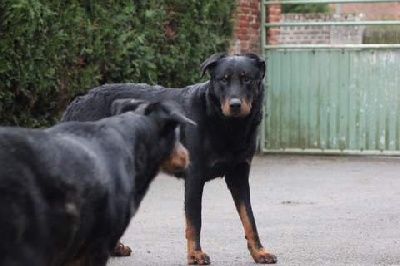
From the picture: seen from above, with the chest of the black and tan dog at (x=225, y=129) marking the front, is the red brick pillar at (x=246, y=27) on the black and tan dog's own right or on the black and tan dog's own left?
on the black and tan dog's own left

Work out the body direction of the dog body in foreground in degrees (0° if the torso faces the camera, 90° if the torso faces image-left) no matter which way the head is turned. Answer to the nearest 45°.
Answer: approximately 225°

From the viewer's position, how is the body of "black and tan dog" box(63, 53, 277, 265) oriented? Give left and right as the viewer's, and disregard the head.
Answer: facing the viewer and to the right of the viewer

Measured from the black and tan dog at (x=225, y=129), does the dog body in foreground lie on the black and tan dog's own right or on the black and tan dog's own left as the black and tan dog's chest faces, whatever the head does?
on the black and tan dog's own right

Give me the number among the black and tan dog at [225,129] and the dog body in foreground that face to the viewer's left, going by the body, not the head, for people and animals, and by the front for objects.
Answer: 0

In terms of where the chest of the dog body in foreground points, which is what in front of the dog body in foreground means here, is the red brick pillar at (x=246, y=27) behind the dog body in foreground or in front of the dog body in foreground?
in front

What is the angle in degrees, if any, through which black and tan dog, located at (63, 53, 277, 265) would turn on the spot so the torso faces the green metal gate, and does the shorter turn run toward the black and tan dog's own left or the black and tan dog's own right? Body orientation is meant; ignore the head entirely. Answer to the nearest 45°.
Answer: approximately 135° to the black and tan dog's own left

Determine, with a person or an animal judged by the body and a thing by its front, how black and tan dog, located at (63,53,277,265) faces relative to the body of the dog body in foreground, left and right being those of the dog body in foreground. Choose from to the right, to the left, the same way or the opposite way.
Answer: to the right

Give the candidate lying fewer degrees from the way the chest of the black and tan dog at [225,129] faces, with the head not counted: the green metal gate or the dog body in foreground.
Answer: the dog body in foreground

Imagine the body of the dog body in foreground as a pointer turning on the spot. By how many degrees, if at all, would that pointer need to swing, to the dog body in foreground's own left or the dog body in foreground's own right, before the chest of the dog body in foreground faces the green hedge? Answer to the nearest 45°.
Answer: approximately 45° to the dog body in foreground's own left
